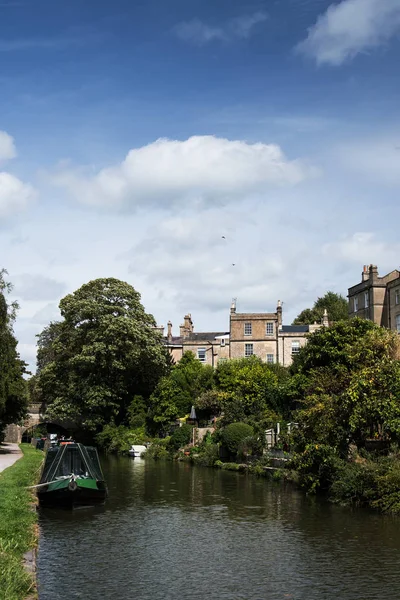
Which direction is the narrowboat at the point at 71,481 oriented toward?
toward the camera

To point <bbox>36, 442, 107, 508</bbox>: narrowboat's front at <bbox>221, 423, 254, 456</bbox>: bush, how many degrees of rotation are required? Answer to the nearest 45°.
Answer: approximately 135° to its left

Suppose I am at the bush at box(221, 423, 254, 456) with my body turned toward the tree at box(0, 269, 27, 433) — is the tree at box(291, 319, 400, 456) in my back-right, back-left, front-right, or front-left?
back-left

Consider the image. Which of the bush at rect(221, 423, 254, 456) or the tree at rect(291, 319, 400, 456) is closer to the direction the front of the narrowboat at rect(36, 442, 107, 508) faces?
the tree

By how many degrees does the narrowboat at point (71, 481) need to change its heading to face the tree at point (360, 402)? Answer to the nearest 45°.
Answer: approximately 90° to its left
